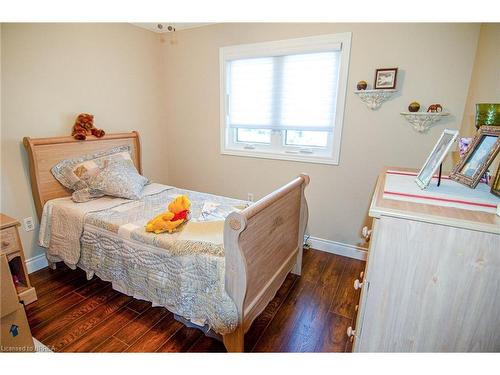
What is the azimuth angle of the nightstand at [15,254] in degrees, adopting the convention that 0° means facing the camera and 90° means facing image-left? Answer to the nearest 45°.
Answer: approximately 315°

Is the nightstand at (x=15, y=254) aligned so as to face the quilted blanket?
no

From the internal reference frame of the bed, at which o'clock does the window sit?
The window is roughly at 9 o'clock from the bed.

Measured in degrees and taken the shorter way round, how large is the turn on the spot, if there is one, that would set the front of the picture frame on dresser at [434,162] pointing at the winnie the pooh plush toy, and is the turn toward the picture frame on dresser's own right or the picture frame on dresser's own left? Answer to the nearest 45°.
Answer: approximately 45° to the picture frame on dresser's own right

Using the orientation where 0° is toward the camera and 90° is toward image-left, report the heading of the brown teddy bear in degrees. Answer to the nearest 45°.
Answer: approximately 315°

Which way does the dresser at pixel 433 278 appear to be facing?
to the viewer's left
